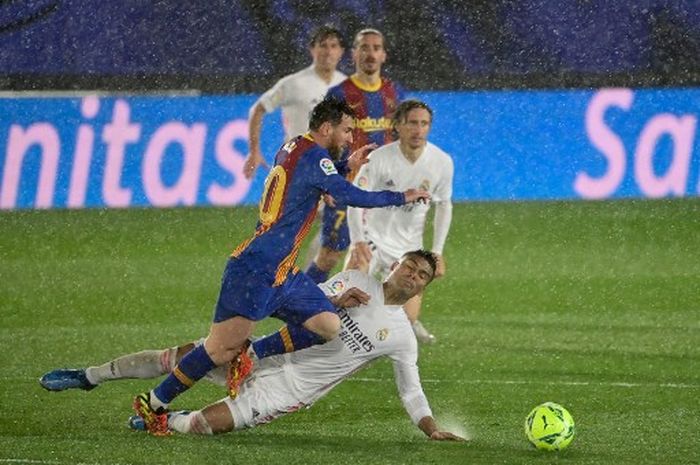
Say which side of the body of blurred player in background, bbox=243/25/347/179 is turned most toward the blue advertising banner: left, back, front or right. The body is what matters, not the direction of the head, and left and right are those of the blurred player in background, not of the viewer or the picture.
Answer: back

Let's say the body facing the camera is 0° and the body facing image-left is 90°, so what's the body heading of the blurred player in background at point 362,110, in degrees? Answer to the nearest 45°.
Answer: approximately 0°

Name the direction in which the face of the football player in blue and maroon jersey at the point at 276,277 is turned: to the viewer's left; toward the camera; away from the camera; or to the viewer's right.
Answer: to the viewer's right

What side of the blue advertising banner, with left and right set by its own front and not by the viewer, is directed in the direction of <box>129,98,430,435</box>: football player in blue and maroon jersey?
front

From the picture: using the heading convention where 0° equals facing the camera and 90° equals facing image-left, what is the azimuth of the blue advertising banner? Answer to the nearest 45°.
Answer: approximately 0°
